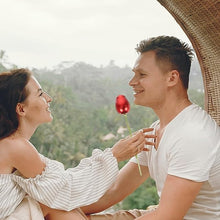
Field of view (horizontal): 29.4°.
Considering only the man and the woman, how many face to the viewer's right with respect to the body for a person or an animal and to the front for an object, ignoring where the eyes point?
1

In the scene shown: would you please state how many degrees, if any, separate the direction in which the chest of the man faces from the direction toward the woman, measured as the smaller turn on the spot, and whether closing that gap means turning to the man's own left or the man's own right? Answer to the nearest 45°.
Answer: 0° — they already face them

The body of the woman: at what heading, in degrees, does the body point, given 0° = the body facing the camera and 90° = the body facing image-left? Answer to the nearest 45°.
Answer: approximately 270°

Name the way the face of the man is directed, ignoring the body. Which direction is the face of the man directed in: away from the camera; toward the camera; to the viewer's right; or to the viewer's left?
to the viewer's left

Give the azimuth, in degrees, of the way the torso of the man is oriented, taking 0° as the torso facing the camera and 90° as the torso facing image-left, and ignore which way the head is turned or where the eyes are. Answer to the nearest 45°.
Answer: approximately 90°

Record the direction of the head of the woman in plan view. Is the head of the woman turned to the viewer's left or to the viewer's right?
to the viewer's right

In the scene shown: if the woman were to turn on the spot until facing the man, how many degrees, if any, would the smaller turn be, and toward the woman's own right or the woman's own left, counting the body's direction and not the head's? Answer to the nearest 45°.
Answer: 0° — they already face them
